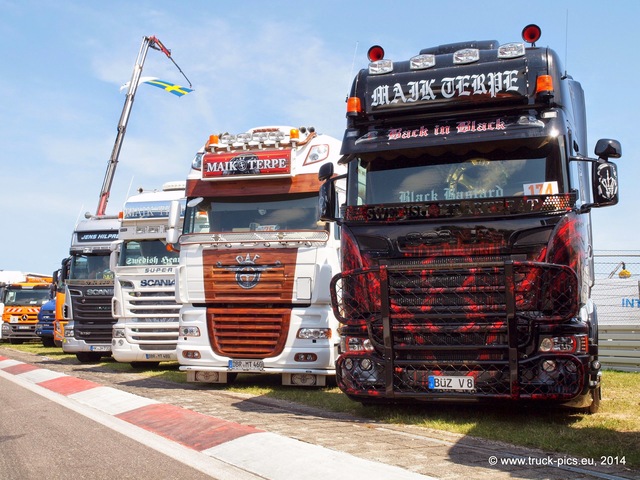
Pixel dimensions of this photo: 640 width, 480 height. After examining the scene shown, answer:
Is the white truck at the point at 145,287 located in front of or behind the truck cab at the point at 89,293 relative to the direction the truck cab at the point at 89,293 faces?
in front

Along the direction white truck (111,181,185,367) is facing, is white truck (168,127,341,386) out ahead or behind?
ahead

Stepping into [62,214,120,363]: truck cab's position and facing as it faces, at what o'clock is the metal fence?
The metal fence is roughly at 10 o'clock from the truck cab.

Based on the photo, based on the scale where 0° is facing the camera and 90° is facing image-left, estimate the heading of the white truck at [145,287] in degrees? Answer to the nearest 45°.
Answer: approximately 0°

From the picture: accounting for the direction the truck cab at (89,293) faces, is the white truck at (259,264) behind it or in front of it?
in front

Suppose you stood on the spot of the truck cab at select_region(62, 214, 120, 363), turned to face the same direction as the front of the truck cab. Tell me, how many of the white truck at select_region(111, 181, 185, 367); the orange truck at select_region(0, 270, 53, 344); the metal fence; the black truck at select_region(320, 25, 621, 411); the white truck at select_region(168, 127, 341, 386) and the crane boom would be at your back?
2
